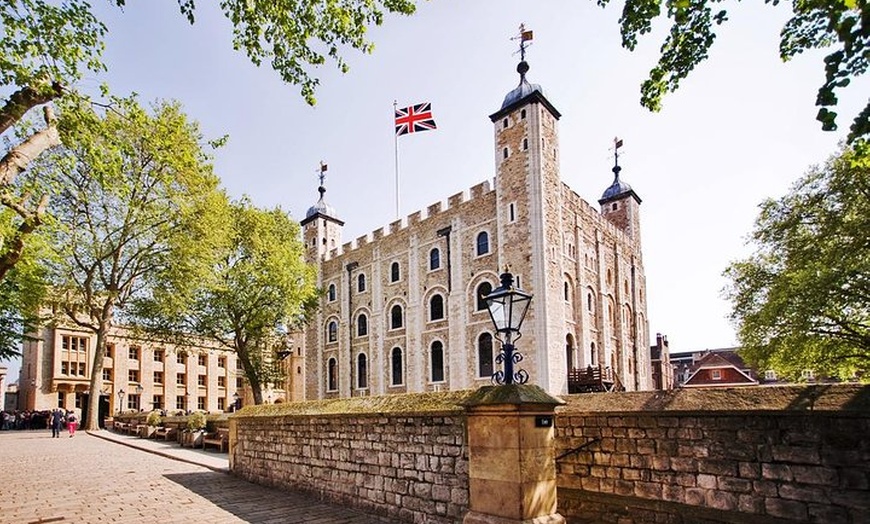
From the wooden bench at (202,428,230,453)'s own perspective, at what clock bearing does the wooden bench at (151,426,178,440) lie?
the wooden bench at (151,426,178,440) is roughly at 4 o'clock from the wooden bench at (202,428,230,453).

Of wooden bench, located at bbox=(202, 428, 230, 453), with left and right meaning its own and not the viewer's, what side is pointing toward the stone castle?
back

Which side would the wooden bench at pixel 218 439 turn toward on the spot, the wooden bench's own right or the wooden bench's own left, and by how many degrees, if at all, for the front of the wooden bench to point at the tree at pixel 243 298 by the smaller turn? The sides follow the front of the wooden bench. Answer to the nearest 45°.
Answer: approximately 135° to the wooden bench's own right

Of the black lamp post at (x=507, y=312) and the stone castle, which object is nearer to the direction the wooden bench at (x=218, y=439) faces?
the black lamp post

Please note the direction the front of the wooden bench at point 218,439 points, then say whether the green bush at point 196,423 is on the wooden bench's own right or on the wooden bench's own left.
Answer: on the wooden bench's own right

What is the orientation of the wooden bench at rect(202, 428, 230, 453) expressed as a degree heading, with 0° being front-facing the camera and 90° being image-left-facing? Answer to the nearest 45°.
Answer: approximately 45°
